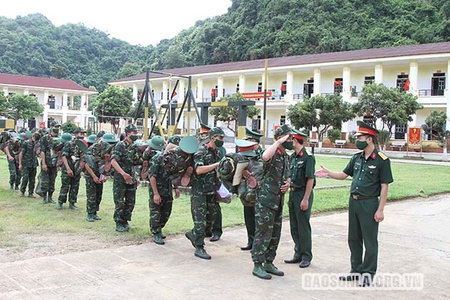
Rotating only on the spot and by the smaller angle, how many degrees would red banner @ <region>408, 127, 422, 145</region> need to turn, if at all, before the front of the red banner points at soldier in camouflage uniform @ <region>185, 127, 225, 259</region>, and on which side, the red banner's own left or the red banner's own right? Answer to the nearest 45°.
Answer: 0° — it already faces them

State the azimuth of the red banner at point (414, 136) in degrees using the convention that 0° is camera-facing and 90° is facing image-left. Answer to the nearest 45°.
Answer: approximately 0°

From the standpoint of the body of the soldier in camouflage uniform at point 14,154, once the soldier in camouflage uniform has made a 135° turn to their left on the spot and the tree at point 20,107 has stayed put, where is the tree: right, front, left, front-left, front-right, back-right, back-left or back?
front

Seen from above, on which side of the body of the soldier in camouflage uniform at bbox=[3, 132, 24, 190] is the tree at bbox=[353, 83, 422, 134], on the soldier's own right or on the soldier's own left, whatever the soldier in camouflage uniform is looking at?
on the soldier's own left

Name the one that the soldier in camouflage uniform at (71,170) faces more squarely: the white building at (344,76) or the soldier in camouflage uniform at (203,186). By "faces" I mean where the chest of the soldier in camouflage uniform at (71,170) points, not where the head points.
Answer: the soldier in camouflage uniform

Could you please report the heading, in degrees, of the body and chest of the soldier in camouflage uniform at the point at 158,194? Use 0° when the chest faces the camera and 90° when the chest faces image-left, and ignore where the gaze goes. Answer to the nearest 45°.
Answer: approximately 315°

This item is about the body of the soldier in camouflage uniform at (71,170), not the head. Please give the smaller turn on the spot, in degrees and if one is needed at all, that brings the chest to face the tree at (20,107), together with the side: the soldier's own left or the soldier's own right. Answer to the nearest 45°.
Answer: approximately 135° to the soldier's own left

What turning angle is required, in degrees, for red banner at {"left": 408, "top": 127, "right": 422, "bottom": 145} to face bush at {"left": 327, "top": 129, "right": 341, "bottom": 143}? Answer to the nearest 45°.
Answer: approximately 90° to its right

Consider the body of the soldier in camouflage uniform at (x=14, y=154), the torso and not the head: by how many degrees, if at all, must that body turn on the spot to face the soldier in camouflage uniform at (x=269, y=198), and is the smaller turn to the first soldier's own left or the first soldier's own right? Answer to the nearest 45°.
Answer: approximately 45° to the first soldier's own right

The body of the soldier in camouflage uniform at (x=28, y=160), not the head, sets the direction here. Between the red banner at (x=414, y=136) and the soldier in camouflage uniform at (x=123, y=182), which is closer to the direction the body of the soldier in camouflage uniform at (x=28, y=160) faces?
the soldier in camouflage uniform

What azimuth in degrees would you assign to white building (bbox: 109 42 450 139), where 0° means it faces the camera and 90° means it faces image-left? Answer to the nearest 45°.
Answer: approximately 45°

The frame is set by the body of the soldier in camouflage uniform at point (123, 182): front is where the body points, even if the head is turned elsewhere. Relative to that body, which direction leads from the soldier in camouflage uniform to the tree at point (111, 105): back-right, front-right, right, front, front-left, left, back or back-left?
back-left
